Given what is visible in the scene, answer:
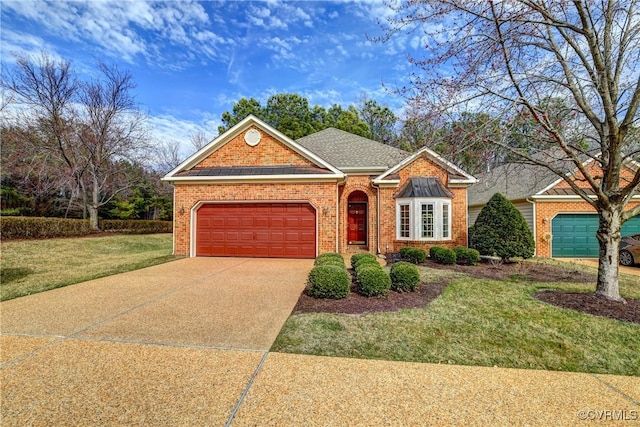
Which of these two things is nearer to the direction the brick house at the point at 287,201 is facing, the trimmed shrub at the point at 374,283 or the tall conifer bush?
the trimmed shrub

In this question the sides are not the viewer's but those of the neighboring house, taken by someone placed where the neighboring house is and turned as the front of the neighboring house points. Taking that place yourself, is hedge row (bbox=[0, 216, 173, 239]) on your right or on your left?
on your right

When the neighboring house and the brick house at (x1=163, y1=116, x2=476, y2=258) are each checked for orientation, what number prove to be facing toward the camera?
2

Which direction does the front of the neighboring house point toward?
toward the camera

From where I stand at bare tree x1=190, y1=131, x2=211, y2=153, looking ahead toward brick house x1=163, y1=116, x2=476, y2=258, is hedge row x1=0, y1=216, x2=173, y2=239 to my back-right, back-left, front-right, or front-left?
front-right

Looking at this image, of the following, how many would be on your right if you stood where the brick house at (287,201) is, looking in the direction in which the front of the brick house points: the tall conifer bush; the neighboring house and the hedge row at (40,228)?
1

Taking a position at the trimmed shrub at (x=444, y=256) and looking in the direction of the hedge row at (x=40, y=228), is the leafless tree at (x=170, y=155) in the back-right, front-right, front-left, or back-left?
front-right

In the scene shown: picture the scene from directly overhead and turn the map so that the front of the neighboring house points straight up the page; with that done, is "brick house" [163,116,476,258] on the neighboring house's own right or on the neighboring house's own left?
on the neighboring house's own right

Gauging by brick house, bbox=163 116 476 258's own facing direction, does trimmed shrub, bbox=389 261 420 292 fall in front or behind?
in front

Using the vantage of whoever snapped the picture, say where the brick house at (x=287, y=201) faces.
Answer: facing the viewer

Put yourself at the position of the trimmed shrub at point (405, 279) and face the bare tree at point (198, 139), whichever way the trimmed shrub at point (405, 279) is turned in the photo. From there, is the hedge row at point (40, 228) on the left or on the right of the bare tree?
left

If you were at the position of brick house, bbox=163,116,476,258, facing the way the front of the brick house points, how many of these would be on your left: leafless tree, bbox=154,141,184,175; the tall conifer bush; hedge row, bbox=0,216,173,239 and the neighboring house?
2

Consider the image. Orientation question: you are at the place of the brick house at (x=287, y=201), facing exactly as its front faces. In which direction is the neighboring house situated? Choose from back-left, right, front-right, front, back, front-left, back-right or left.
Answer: left

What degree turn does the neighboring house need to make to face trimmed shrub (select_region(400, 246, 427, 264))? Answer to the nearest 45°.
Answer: approximately 45° to its right
